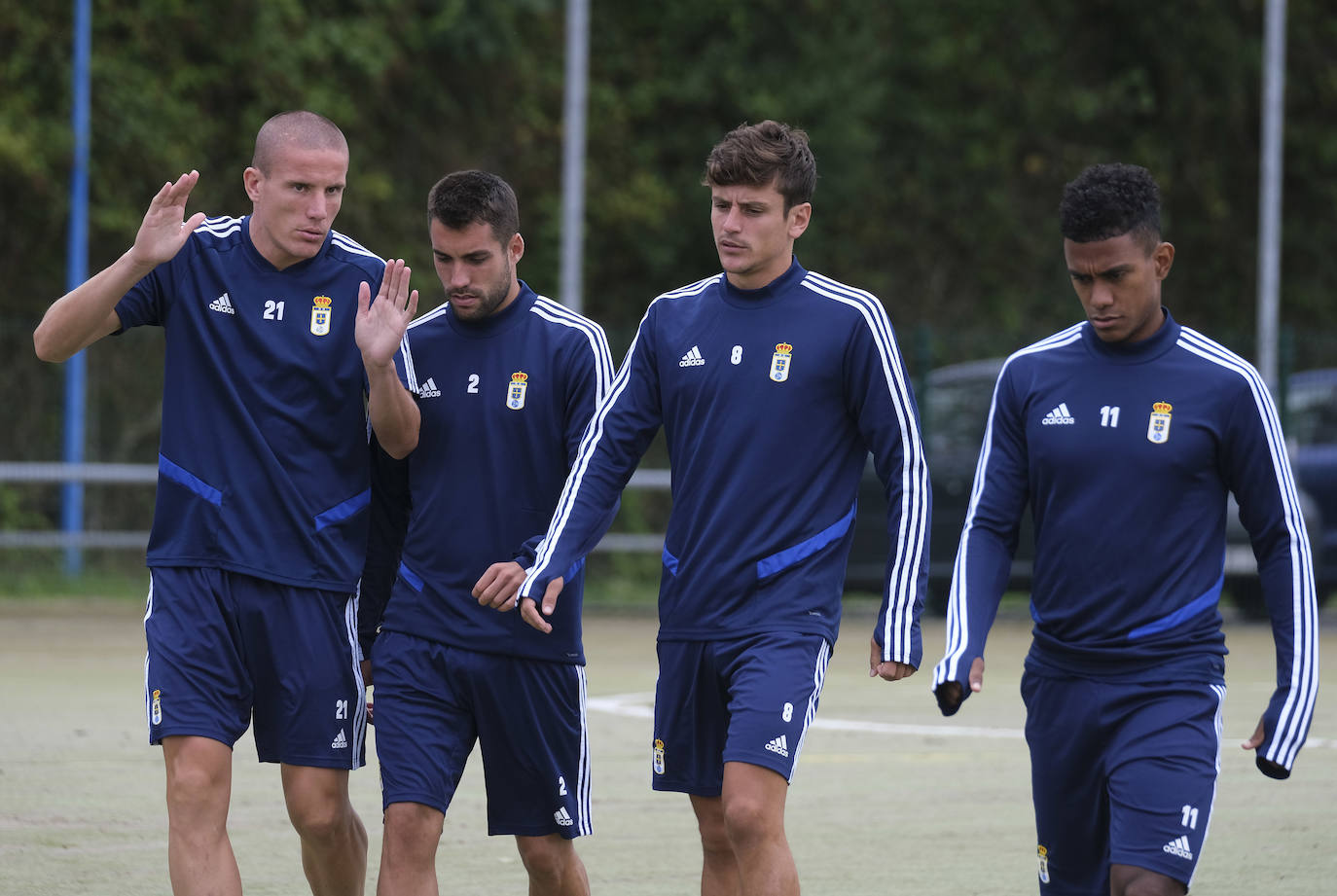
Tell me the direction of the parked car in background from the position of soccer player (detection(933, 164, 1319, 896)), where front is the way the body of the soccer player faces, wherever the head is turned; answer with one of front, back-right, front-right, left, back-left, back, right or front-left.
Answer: back

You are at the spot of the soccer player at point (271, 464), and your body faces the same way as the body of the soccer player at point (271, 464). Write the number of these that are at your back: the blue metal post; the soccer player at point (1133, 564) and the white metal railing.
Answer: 2

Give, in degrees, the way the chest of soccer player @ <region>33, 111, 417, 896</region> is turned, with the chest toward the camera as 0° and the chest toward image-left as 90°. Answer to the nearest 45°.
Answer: approximately 0°

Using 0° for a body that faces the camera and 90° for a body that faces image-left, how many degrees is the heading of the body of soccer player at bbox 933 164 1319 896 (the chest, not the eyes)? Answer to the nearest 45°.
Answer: approximately 0°

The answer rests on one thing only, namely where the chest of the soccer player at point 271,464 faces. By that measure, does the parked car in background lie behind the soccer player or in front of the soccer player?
behind

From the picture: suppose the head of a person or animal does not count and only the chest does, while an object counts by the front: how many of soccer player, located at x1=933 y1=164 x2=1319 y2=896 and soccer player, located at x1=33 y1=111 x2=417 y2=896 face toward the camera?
2

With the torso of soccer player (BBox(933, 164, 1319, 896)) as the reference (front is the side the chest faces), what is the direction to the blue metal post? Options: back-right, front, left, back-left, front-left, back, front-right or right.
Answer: back-right

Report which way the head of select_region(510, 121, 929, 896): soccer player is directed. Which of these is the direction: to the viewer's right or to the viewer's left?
to the viewer's left
